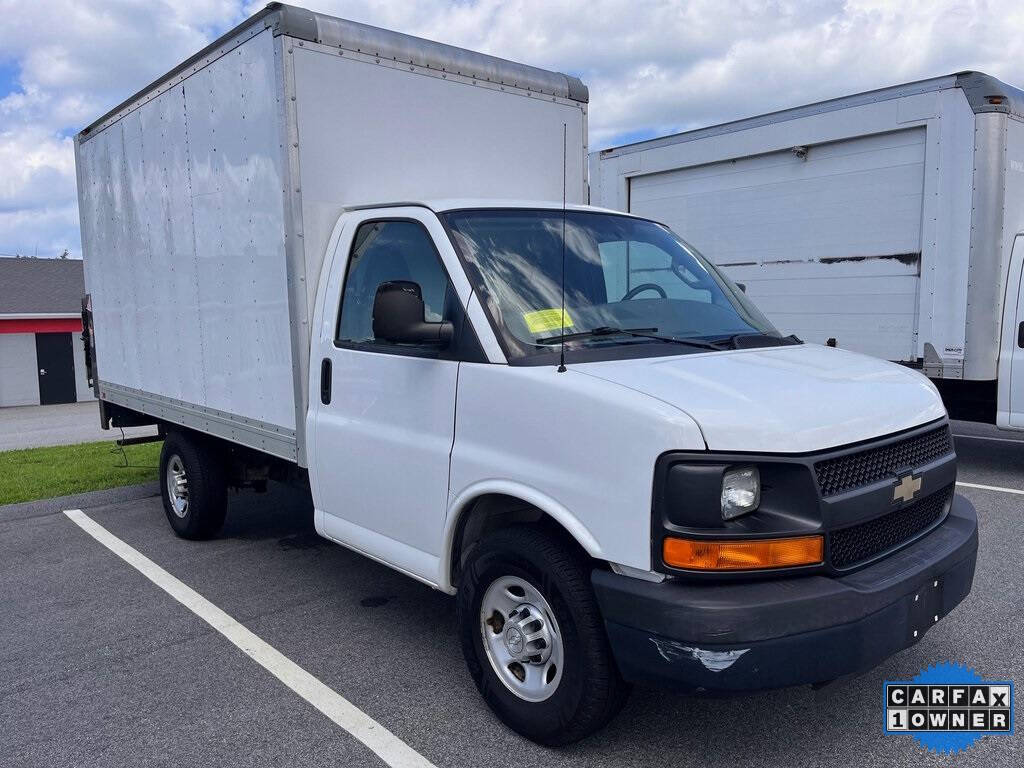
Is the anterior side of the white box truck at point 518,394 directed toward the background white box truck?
no

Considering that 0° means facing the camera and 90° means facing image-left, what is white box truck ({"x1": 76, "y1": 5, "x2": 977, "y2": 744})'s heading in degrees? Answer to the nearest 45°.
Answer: approximately 315°
